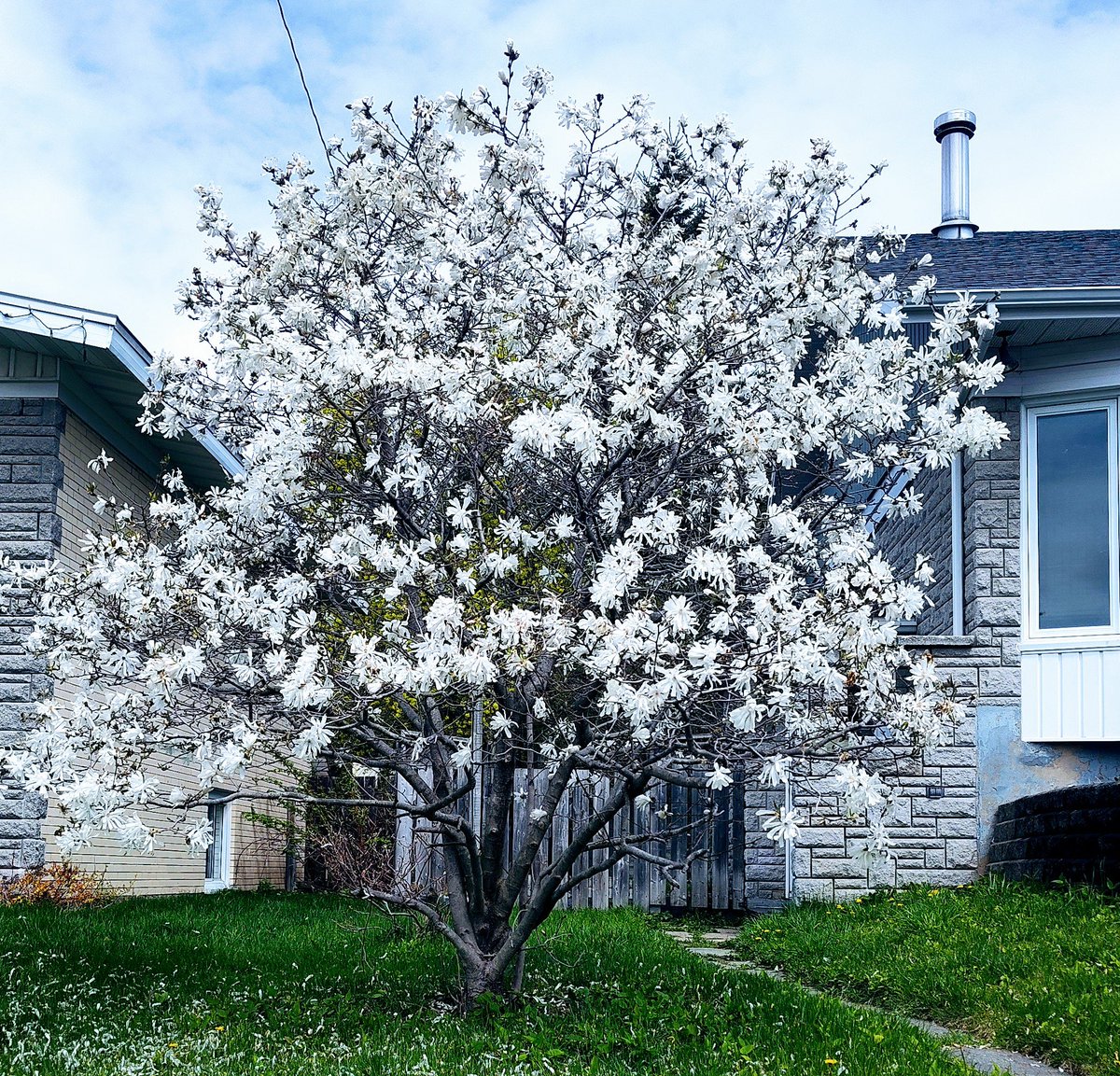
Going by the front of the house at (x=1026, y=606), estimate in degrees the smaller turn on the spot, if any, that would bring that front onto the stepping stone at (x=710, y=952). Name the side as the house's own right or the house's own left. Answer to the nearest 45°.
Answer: approximately 45° to the house's own right

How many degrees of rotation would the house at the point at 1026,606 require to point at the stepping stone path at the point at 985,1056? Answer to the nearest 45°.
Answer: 0° — it already faces it

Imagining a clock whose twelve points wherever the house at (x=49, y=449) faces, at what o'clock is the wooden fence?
The wooden fence is roughly at 9 o'clock from the house.

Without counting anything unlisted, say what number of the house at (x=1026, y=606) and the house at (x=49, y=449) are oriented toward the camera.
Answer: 2

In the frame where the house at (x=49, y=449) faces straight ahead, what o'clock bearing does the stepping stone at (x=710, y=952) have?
The stepping stone is roughly at 10 o'clock from the house.

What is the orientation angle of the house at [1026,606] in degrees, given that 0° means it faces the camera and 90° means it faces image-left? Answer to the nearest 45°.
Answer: approximately 0°

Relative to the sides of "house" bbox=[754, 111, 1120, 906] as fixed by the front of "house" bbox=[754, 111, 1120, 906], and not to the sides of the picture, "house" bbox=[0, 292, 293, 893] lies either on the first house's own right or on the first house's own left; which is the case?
on the first house's own right

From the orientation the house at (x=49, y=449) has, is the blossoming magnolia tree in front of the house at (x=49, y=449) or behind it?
in front

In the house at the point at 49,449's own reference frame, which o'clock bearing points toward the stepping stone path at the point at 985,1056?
The stepping stone path is roughly at 11 o'clock from the house.
